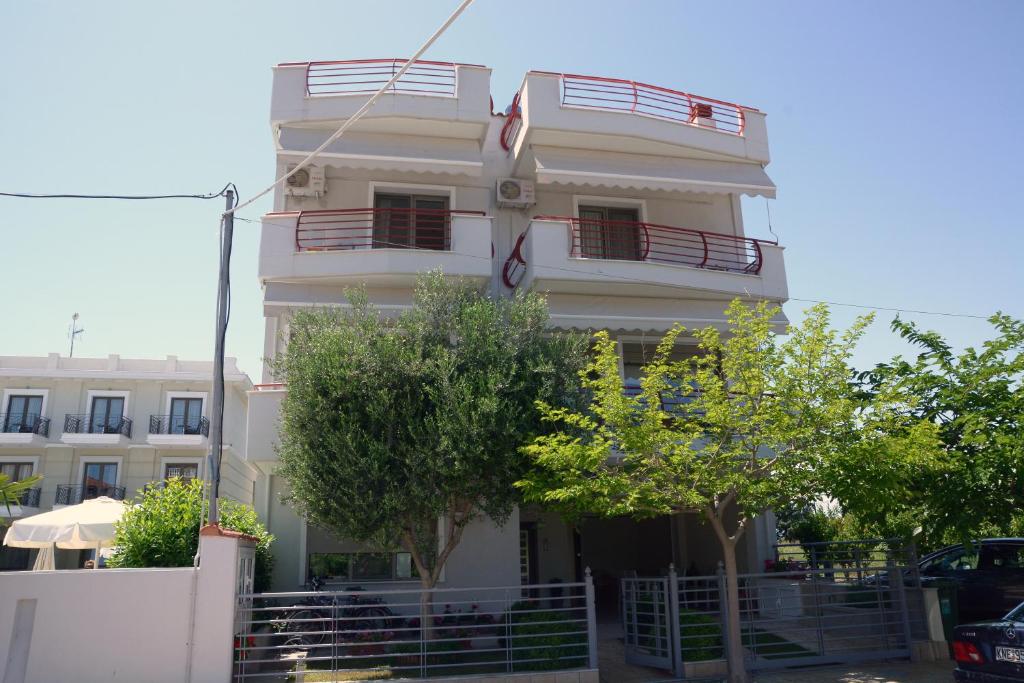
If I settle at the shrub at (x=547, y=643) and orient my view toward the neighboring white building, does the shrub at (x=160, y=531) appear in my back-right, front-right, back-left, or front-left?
front-left

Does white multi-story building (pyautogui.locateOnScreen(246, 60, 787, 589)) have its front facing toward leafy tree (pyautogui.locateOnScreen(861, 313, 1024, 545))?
no

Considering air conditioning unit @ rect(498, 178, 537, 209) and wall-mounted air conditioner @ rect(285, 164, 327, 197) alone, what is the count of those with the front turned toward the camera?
2

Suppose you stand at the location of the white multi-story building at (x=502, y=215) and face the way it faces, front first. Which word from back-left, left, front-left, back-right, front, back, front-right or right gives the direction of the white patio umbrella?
right

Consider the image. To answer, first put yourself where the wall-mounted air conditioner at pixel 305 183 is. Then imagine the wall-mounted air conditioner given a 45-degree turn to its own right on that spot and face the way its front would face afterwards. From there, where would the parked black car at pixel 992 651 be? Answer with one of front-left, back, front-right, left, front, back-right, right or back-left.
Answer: left

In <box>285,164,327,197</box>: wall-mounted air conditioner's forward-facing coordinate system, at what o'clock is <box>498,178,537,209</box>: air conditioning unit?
The air conditioning unit is roughly at 9 o'clock from the wall-mounted air conditioner.

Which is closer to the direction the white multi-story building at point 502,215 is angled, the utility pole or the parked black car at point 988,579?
the utility pole

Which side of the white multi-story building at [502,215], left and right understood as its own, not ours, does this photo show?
front

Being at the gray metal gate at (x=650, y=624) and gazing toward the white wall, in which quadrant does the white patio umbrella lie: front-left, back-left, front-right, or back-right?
front-right

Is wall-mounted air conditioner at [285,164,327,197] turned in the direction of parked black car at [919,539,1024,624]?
no

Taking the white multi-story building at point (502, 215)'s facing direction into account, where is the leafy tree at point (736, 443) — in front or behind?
in front

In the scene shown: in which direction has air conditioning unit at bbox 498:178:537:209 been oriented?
toward the camera

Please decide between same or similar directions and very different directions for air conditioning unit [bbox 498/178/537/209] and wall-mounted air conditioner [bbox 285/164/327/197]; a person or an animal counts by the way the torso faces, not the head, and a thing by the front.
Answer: same or similar directions
